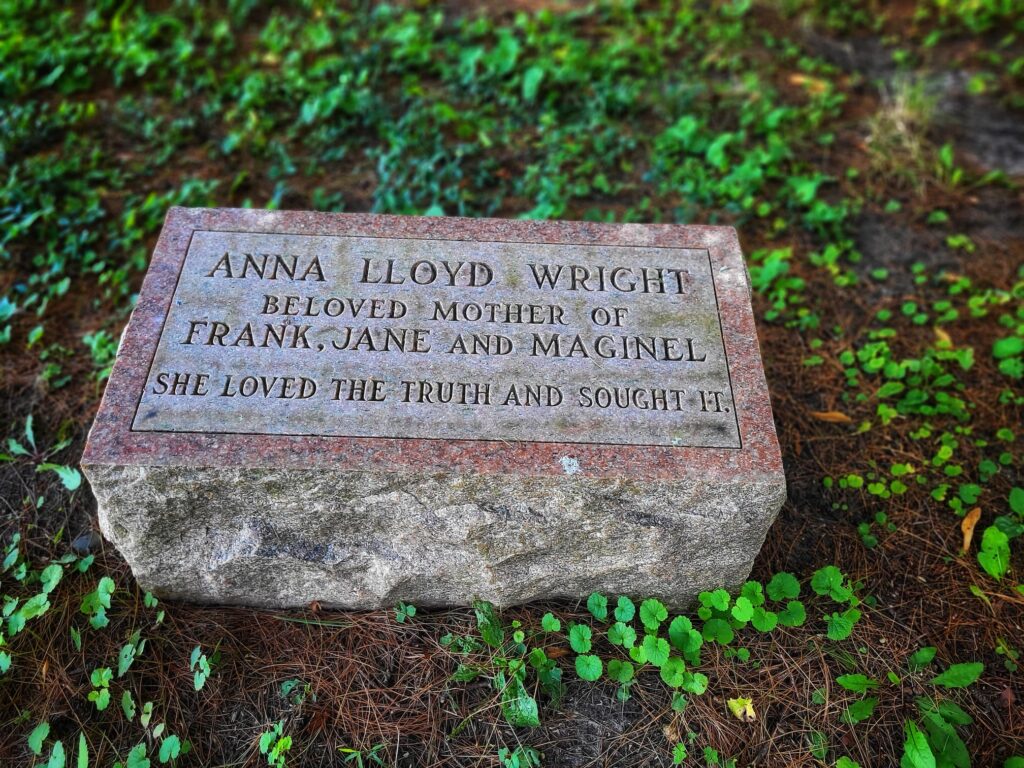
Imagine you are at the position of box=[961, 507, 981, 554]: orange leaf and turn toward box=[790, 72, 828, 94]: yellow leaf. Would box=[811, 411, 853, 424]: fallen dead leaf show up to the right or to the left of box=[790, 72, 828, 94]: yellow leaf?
left

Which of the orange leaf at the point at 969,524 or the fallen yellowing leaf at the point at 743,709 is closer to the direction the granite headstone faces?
the fallen yellowing leaf

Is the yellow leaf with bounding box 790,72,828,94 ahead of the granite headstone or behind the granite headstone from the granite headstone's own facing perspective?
behind

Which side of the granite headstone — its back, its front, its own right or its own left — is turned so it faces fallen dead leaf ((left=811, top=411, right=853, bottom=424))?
left

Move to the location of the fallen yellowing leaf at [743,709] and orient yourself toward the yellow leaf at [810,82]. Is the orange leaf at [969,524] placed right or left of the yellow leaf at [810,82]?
right

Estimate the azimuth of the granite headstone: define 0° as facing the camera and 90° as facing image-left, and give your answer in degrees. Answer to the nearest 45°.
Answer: approximately 0°

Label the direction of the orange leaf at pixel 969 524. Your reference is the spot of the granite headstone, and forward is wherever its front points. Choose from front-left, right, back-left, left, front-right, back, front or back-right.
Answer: left
